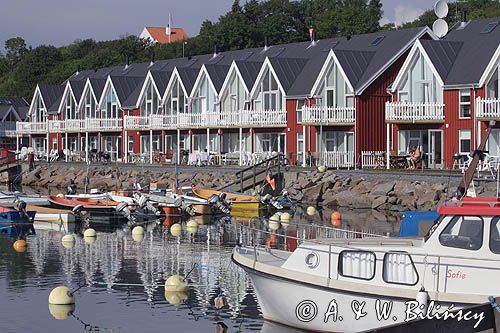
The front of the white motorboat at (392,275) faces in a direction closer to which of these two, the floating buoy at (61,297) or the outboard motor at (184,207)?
the floating buoy

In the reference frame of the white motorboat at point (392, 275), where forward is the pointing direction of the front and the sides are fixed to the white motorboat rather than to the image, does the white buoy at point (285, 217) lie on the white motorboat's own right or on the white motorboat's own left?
on the white motorboat's own right

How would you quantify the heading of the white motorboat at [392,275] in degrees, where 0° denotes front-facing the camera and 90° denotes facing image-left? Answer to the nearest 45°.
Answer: approximately 90°

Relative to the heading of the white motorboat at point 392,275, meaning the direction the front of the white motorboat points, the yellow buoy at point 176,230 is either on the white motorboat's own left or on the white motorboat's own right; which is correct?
on the white motorboat's own right

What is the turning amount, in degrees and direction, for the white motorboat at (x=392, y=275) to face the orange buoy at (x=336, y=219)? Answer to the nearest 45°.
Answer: approximately 90° to its right

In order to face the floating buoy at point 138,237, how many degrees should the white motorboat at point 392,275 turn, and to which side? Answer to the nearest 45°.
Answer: approximately 45° to its right
